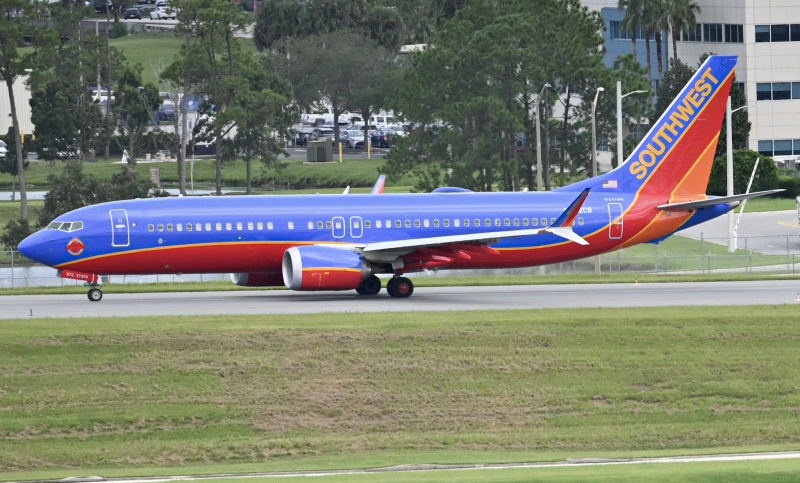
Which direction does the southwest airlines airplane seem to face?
to the viewer's left
